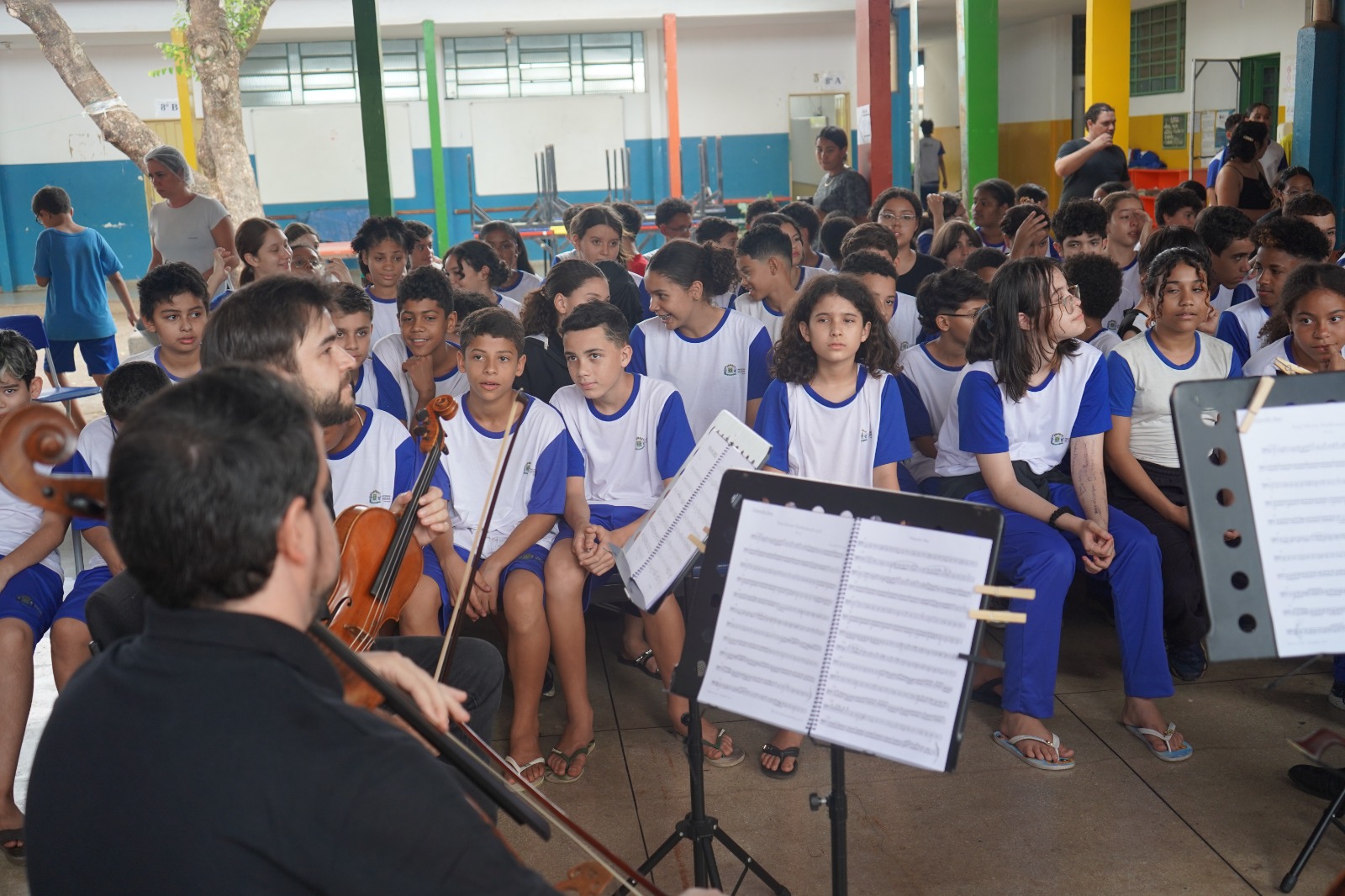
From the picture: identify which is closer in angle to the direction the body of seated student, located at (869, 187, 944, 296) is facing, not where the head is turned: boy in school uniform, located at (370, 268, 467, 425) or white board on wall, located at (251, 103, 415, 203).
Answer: the boy in school uniform

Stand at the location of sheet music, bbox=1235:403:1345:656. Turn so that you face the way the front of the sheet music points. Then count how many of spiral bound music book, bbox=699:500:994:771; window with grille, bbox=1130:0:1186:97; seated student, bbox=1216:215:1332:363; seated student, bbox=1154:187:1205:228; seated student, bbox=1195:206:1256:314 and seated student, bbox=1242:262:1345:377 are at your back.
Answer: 5

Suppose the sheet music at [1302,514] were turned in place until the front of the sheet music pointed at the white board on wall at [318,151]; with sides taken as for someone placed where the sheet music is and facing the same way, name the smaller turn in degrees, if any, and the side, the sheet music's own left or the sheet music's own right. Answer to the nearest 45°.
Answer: approximately 135° to the sheet music's own right

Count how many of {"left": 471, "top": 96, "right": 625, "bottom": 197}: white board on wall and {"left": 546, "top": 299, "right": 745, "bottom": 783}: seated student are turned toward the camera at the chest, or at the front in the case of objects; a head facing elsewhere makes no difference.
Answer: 2

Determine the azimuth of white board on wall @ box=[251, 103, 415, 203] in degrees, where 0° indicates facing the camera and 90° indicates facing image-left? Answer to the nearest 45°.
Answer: approximately 0°

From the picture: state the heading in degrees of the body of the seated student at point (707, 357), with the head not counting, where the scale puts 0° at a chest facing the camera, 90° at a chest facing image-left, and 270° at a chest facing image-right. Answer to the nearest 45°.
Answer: approximately 0°

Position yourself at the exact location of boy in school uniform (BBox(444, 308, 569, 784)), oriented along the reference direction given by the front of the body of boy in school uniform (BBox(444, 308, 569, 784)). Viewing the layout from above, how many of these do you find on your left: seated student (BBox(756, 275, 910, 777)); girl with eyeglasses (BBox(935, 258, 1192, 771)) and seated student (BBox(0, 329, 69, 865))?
2

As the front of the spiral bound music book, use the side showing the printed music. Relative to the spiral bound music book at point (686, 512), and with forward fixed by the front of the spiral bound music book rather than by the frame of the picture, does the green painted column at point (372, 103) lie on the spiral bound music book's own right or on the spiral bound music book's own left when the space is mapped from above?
on the spiral bound music book's own right

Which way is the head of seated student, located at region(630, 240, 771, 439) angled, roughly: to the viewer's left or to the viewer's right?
to the viewer's left
